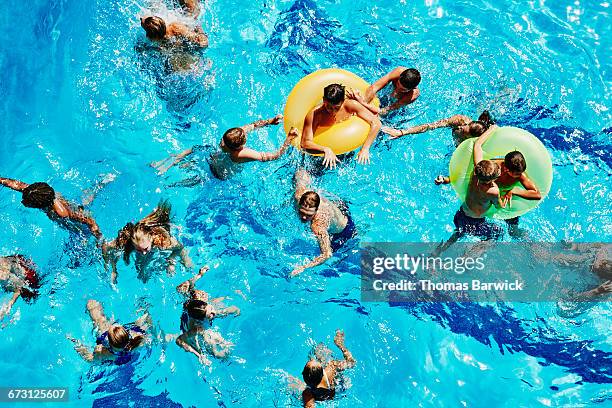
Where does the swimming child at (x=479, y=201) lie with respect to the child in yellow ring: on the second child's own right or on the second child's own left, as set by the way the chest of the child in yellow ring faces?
on the second child's own left

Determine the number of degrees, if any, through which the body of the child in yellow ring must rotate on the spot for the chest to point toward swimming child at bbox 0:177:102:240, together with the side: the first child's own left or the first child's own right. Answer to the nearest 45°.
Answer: approximately 90° to the first child's own right

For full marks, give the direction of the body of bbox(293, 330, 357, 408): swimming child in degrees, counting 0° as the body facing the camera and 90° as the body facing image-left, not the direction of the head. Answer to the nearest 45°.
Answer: approximately 135°

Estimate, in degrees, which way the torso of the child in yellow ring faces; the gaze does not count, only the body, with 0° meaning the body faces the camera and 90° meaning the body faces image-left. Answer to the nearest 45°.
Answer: approximately 0°
